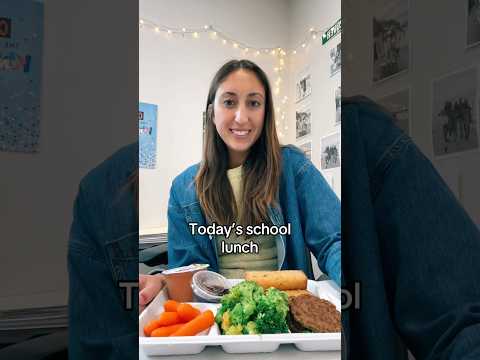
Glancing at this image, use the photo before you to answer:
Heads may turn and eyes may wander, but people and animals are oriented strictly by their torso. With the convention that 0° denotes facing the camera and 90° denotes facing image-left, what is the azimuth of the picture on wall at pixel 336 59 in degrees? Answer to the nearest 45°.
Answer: approximately 45°

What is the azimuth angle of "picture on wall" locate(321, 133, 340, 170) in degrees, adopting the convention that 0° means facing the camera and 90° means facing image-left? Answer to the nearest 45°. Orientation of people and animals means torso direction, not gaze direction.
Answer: approximately 45°

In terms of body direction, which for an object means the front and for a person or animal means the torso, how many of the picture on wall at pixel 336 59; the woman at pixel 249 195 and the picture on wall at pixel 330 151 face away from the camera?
0

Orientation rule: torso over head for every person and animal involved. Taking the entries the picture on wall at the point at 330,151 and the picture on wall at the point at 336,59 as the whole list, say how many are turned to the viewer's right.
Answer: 0

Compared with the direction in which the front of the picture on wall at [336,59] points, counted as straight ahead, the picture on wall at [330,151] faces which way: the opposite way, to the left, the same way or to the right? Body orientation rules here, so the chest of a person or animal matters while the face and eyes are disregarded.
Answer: the same way

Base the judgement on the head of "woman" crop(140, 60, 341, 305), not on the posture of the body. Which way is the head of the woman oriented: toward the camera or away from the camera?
toward the camera

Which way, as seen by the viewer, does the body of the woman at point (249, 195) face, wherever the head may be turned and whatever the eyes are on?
toward the camera
